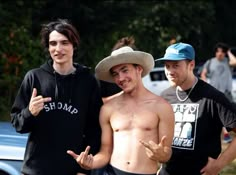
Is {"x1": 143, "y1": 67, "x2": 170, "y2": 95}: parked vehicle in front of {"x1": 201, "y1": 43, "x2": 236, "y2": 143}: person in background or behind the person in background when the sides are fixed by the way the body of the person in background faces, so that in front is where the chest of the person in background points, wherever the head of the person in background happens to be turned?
behind

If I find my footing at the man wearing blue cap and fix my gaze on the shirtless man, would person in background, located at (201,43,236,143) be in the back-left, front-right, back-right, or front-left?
back-right

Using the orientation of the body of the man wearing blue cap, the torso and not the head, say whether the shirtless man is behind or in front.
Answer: in front

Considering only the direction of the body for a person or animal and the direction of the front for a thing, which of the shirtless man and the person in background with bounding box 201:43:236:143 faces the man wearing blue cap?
the person in background

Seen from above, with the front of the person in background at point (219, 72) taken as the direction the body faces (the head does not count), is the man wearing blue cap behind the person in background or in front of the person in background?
in front

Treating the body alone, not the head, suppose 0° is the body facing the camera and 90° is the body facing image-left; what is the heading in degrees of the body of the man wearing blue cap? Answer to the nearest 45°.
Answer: approximately 45°

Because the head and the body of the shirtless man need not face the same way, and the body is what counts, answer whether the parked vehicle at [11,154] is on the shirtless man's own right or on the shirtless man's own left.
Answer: on the shirtless man's own right

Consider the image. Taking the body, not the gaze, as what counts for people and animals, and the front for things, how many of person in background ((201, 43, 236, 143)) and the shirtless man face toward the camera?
2

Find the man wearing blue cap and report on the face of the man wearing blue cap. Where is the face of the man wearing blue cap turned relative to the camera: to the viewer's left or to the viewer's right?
to the viewer's left

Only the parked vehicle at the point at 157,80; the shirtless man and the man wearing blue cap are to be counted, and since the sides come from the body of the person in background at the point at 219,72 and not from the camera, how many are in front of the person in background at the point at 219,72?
2

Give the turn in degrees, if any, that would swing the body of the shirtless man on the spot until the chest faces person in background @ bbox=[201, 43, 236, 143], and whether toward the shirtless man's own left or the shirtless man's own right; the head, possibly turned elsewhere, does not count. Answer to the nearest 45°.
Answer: approximately 180°
